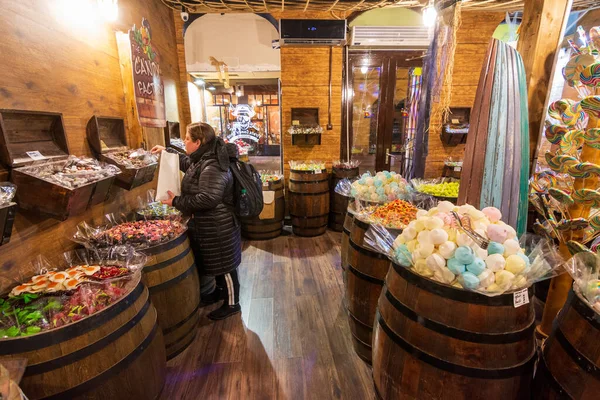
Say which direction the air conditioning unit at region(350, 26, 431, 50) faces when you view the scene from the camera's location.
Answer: facing the viewer

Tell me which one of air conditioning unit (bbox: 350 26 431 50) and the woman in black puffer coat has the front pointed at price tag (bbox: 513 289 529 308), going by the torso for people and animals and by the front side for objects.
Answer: the air conditioning unit

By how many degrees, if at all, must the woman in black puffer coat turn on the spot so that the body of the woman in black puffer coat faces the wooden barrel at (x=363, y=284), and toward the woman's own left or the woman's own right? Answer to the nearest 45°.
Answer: approximately 135° to the woman's own left

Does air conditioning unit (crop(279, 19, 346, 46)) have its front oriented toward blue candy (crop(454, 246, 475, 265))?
yes

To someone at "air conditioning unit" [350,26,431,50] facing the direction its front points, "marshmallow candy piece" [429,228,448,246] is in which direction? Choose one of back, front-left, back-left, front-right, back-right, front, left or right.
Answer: front

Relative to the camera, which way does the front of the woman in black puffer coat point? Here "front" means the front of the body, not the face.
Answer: to the viewer's left

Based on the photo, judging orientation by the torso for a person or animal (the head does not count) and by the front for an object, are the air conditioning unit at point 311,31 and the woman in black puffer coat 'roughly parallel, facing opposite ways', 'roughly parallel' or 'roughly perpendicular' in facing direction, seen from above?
roughly perpendicular

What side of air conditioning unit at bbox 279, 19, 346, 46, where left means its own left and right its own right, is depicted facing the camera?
front

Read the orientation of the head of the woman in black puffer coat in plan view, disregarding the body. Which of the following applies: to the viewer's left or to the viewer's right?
to the viewer's left

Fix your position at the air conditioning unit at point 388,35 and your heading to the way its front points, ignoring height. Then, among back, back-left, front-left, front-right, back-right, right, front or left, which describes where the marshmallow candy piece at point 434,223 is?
front

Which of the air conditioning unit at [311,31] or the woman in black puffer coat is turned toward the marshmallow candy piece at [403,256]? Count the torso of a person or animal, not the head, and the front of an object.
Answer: the air conditioning unit

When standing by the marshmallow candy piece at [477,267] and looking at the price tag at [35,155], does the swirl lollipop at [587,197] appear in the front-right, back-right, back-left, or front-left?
back-right

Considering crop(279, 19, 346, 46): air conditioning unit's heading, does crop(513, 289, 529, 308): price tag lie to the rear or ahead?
ahead

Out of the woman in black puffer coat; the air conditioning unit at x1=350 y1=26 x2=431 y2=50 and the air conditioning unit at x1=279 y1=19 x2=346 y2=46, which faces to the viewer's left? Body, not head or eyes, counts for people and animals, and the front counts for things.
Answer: the woman in black puffer coat

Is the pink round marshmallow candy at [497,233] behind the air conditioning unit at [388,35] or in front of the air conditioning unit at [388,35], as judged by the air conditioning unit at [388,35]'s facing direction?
in front

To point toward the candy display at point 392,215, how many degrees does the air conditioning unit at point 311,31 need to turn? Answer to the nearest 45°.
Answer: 0° — it already faces it
